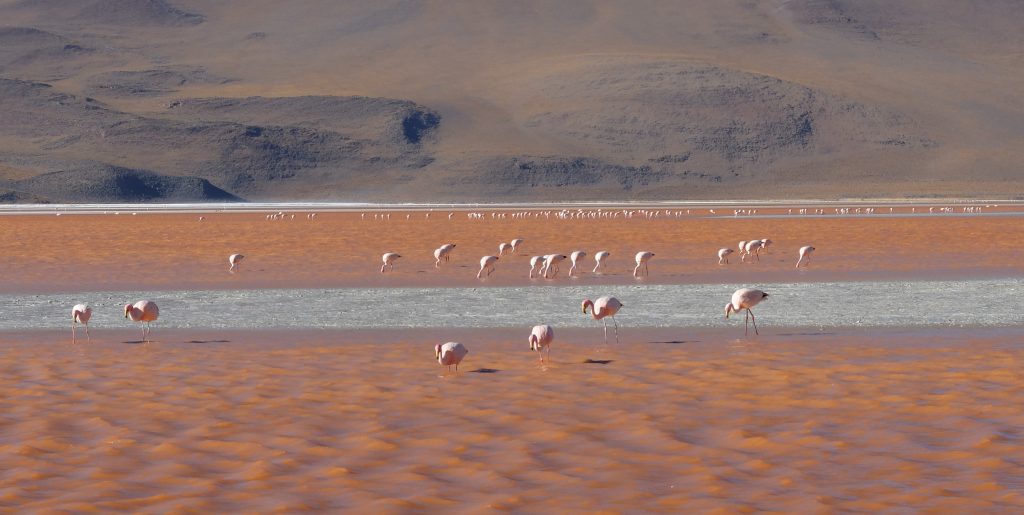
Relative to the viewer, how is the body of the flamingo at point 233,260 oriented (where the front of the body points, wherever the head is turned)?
to the viewer's left

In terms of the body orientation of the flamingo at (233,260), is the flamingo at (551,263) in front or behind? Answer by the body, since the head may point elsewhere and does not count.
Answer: behind

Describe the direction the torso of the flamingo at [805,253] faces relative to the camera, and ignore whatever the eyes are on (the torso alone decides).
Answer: to the viewer's left

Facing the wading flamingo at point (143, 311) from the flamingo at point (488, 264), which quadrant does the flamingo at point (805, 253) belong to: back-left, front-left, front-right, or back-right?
back-left

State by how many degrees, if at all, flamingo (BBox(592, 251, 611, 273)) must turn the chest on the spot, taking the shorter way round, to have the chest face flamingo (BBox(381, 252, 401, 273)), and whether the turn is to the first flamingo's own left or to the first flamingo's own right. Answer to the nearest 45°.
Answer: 0° — it already faces it

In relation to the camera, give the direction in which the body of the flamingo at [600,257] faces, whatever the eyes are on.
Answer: to the viewer's left

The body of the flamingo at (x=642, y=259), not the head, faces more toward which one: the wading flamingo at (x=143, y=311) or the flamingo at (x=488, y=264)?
the flamingo

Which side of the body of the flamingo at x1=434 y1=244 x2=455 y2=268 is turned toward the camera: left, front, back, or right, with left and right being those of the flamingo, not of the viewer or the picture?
left

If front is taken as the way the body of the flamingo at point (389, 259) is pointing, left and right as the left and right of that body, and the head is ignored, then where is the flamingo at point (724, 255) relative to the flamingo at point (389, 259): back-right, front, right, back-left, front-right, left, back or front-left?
back

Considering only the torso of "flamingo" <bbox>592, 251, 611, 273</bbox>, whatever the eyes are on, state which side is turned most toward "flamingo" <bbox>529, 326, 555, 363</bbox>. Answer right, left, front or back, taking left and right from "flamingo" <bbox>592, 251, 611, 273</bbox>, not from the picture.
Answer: left

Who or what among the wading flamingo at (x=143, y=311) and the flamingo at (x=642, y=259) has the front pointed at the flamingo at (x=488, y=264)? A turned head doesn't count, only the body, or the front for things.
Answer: the flamingo at (x=642, y=259)

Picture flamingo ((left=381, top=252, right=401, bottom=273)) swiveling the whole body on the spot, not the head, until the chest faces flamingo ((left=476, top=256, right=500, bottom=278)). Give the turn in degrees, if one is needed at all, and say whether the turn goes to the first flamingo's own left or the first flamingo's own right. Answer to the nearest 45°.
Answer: approximately 135° to the first flamingo's own left

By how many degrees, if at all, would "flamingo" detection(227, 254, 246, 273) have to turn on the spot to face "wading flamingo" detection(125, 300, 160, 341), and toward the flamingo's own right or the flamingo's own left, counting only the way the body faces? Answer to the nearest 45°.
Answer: approximately 90° to the flamingo's own left

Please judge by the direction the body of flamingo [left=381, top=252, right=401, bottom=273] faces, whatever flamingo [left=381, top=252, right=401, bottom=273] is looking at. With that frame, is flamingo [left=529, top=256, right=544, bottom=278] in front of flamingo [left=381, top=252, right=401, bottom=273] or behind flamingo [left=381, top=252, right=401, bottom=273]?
behind
